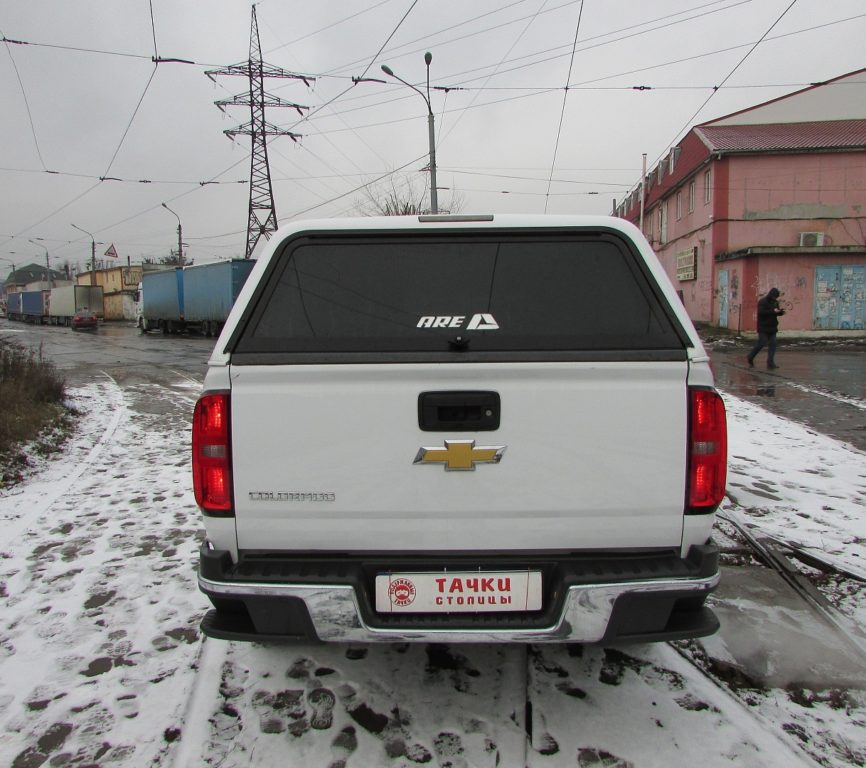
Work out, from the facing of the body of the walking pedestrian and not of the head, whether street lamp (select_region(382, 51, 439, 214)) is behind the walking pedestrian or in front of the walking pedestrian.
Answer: behind

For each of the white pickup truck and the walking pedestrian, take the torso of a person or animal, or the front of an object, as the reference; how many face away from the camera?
1

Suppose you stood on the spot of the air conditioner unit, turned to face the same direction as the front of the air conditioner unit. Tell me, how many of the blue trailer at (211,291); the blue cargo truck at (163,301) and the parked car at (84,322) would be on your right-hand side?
3

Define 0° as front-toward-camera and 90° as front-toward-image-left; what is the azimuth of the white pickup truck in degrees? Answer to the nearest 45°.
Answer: approximately 180°

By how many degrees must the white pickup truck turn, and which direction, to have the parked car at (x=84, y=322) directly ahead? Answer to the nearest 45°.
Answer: approximately 45° to its left

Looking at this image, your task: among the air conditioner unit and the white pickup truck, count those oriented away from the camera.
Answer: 1

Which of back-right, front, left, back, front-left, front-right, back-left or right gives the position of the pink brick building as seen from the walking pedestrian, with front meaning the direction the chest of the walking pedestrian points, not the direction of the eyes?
left

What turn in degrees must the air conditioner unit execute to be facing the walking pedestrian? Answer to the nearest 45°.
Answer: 0° — it already faces them

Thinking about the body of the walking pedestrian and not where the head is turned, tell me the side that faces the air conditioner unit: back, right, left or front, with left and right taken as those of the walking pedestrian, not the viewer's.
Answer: left

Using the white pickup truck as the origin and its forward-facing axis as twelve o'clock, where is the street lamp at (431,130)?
The street lamp is roughly at 12 o'clock from the white pickup truck.

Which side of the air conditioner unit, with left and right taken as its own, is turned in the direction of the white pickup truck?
front
